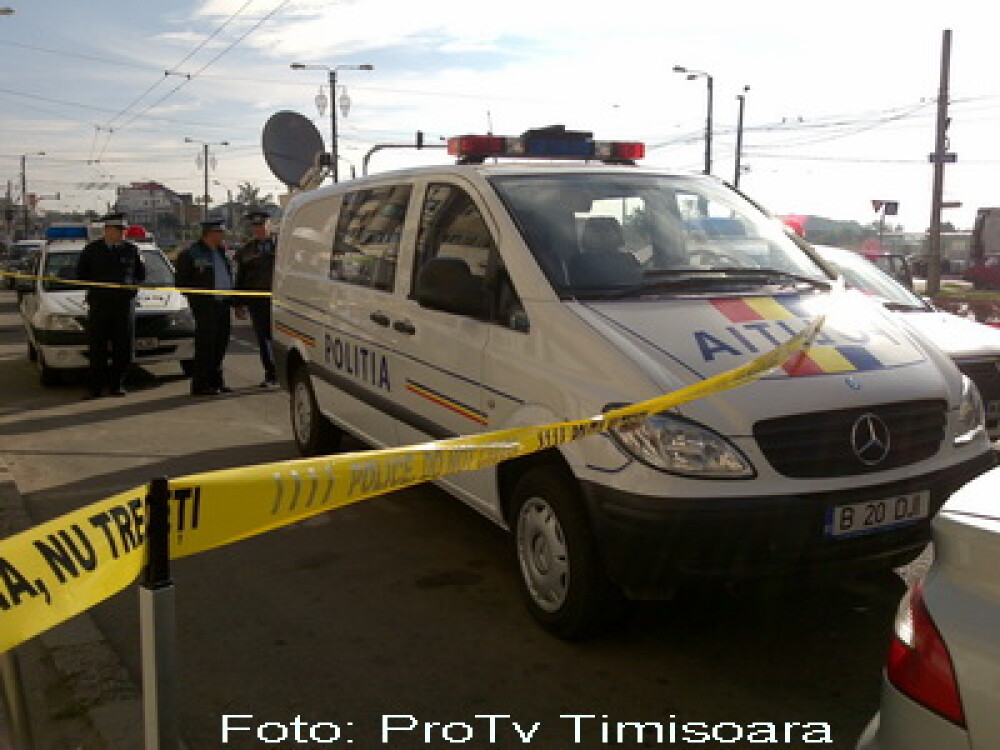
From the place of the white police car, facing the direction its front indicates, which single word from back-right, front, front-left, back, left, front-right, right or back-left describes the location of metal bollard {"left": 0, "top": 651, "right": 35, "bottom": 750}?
front-right

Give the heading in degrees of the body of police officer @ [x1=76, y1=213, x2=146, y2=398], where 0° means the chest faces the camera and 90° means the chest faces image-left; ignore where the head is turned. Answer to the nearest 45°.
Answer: approximately 0°

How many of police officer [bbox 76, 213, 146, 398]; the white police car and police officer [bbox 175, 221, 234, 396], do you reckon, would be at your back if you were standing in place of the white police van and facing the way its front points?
3

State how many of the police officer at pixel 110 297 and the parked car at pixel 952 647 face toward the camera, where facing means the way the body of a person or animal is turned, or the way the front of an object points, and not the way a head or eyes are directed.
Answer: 1

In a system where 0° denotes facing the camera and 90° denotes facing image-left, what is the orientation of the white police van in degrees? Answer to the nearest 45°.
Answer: approximately 315°

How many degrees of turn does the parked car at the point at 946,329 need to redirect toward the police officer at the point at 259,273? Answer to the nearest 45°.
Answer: approximately 135° to its right

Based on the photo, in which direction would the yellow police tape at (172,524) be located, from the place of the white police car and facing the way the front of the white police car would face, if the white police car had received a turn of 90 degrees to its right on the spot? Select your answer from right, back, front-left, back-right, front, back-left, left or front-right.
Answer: front-left

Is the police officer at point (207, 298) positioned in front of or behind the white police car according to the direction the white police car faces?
in front

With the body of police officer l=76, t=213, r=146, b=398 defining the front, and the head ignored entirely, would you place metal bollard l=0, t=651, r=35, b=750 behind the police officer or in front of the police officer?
in front

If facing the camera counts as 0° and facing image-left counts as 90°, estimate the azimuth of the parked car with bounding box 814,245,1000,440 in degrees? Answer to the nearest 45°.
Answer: approximately 315°
